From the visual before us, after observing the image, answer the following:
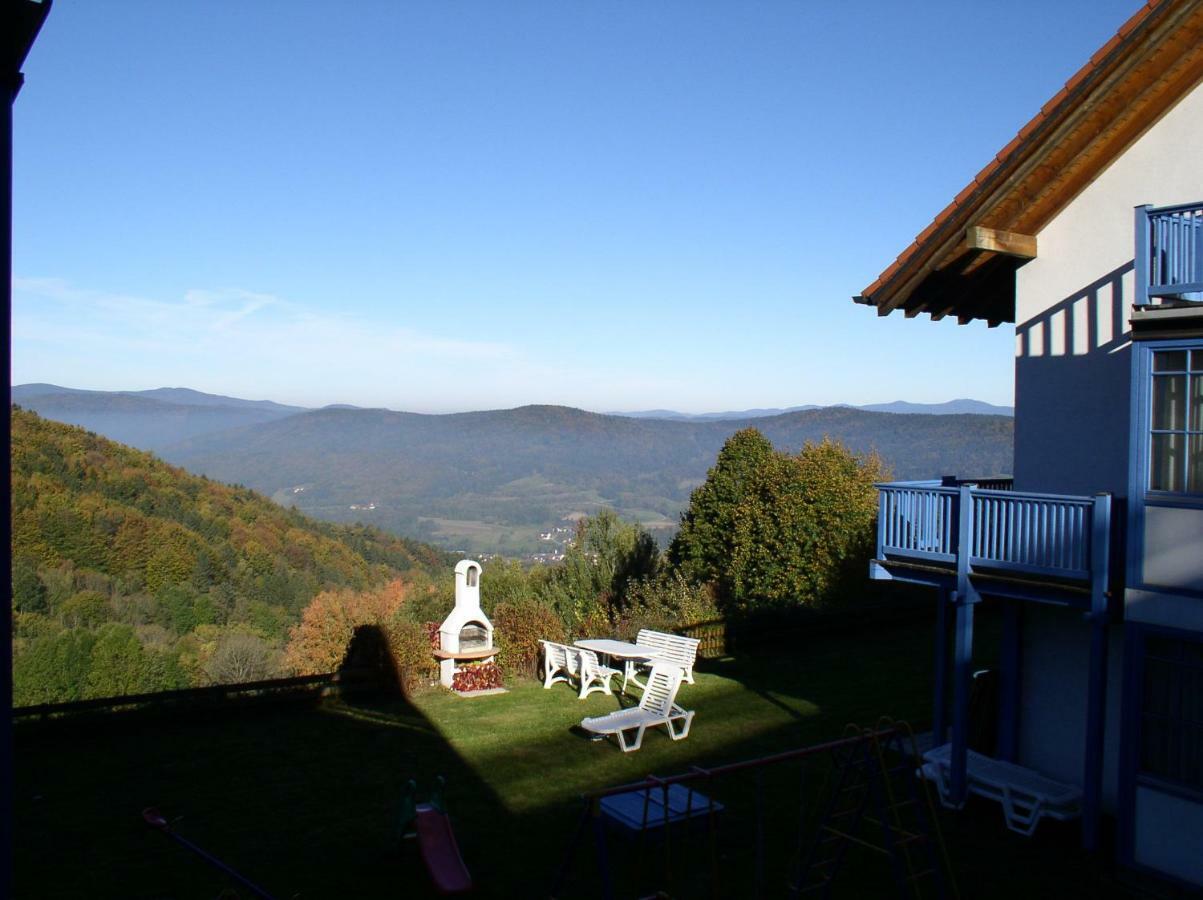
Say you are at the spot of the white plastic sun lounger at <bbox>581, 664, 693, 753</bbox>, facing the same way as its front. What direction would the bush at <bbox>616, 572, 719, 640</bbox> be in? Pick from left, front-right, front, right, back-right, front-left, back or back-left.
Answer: back-right

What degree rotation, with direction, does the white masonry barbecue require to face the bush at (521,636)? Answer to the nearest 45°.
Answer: approximately 90° to its left

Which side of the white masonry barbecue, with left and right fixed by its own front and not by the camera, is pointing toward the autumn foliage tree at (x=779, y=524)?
left

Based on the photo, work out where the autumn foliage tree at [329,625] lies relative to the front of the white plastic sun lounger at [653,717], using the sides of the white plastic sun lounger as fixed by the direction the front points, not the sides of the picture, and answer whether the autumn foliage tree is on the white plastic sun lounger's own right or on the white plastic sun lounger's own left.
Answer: on the white plastic sun lounger's own right

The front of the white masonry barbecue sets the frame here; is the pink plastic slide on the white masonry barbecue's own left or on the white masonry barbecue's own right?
on the white masonry barbecue's own right

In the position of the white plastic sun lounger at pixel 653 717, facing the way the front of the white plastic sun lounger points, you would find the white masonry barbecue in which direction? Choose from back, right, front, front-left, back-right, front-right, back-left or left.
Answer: right

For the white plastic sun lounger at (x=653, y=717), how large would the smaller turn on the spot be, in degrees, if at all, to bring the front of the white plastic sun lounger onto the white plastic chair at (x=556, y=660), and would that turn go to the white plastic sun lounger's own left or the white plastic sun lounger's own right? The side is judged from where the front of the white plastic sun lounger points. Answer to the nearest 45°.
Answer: approximately 90° to the white plastic sun lounger's own right

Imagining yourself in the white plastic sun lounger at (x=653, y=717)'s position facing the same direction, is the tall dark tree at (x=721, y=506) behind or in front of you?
behind

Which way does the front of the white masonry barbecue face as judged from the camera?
facing the viewer and to the right of the viewer
